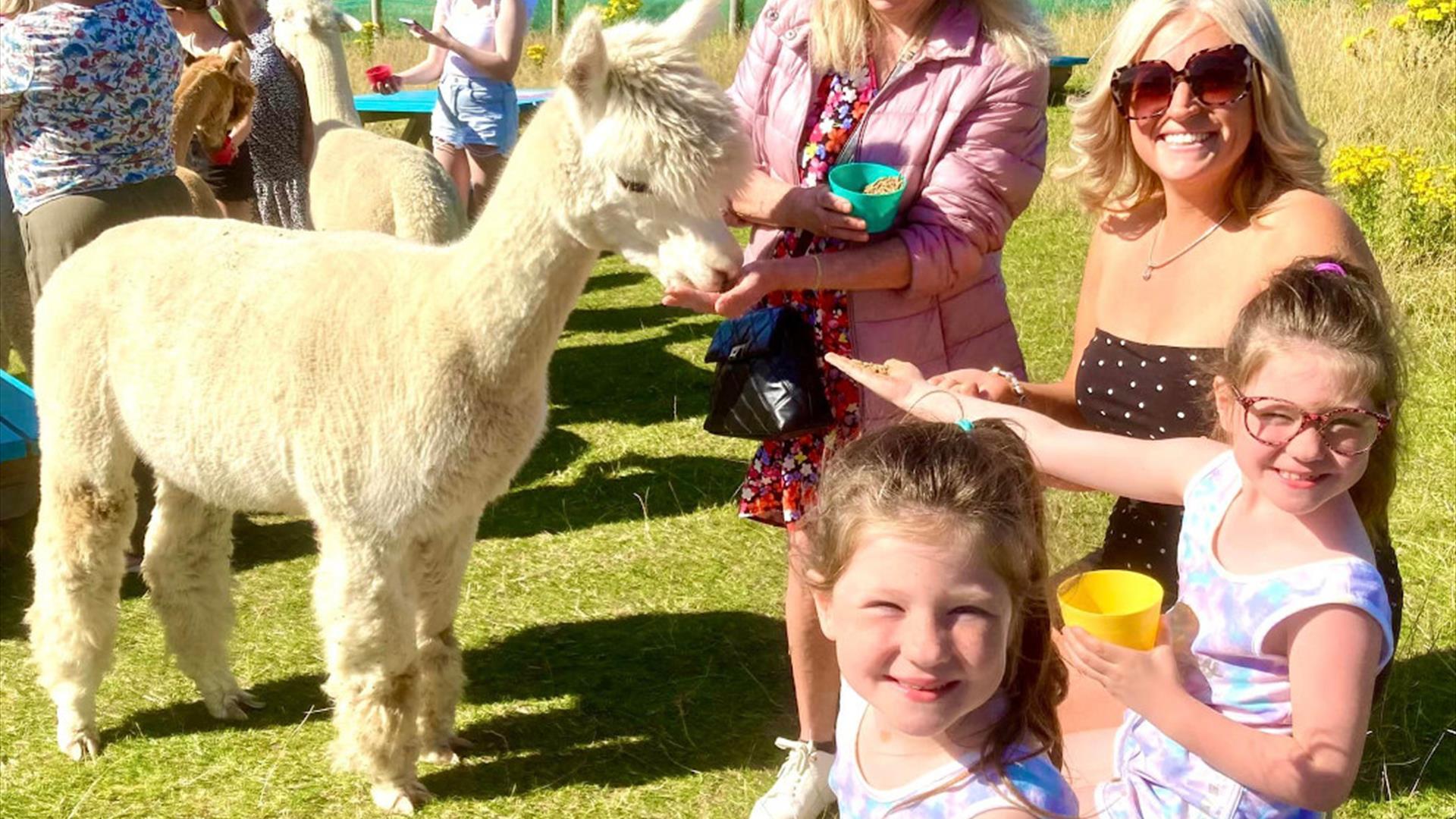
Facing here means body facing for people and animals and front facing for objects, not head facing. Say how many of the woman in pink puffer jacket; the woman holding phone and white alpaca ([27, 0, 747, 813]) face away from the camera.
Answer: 0

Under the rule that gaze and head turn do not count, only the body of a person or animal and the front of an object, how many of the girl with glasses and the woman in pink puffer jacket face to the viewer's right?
0

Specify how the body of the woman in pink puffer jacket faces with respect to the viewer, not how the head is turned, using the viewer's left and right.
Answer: facing the viewer and to the left of the viewer

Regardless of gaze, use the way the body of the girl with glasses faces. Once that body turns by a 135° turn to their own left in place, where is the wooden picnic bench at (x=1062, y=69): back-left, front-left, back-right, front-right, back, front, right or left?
left

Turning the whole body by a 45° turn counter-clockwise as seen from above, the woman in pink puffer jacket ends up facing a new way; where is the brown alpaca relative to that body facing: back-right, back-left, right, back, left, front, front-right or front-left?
back-right

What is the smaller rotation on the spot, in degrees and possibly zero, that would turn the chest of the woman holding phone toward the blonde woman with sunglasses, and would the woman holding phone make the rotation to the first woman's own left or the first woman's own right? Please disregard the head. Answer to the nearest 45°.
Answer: approximately 45° to the first woman's own left

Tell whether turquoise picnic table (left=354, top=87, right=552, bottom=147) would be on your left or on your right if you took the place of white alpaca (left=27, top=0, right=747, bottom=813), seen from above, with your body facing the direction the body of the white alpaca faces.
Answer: on your left

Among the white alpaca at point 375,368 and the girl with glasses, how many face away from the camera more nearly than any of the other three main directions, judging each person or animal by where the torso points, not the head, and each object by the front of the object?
0

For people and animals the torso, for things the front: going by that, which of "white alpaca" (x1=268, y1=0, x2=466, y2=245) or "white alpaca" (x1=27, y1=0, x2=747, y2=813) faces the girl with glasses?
"white alpaca" (x1=27, y1=0, x2=747, y2=813)

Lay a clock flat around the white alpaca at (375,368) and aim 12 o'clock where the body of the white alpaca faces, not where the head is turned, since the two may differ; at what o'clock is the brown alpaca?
The brown alpaca is roughly at 7 o'clock from the white alpaca.

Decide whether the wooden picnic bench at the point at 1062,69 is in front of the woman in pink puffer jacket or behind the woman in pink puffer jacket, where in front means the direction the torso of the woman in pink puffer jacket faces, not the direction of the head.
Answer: behind

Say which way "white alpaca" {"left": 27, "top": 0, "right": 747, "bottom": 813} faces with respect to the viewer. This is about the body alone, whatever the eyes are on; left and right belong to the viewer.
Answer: facing the viewer and to the right of the viewer

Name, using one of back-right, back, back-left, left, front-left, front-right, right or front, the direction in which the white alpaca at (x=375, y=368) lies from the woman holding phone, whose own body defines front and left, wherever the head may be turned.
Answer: front-left

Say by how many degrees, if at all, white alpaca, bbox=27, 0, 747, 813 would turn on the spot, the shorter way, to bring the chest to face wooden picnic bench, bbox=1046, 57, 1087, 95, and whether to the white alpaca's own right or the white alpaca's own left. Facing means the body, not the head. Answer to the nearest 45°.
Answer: approximately 90° to the white alpaca's own left

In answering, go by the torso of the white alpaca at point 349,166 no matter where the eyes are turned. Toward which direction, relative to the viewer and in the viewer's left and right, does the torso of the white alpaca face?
facing away from the viewer and to the left of the viewer
